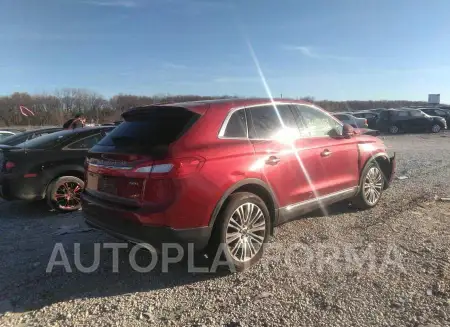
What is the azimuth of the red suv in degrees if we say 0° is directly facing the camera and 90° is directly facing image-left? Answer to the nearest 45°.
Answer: approximately 225°

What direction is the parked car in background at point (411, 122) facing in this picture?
to the viewer's right

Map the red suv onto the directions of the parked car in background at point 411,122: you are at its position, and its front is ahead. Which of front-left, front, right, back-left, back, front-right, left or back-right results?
right

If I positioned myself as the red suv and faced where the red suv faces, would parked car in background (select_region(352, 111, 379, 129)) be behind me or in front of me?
in front

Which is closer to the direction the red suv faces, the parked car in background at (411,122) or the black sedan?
the parked car in background

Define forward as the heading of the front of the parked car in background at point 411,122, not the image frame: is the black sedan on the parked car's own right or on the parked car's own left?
on the parked car's own right

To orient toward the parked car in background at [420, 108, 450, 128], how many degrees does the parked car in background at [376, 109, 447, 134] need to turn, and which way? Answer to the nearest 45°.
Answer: approximately 45° to its left

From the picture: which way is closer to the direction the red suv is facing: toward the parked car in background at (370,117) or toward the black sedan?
the parked car in background
